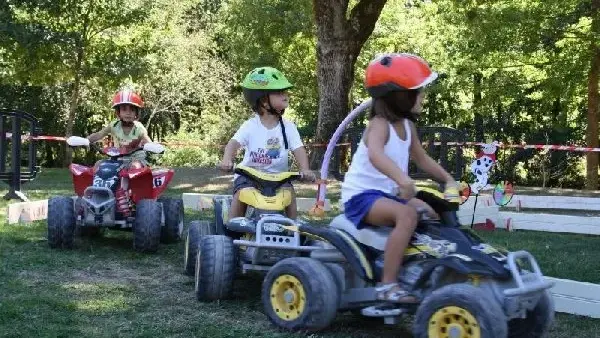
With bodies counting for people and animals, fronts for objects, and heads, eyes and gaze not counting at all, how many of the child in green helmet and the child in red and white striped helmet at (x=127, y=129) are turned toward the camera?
2

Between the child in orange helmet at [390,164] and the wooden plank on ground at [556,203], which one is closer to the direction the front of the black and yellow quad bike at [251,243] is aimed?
the child in orange helmet

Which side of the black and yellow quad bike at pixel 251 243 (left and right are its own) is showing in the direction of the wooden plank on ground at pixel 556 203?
left

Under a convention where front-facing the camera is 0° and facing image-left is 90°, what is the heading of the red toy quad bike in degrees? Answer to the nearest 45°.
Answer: approximately 45°

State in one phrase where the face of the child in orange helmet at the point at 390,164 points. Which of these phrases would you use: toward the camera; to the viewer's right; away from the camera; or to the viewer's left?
to the viewer's right

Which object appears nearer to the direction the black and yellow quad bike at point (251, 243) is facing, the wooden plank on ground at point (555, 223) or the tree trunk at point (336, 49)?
the wooden plank on ground

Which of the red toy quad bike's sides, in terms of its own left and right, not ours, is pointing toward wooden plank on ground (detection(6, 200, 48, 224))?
right

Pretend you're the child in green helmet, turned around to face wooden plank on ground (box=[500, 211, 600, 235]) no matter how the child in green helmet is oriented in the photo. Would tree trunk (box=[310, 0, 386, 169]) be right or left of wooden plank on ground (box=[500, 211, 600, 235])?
left

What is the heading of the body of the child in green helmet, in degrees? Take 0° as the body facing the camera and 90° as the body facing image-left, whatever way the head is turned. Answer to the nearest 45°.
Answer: approximately 0°

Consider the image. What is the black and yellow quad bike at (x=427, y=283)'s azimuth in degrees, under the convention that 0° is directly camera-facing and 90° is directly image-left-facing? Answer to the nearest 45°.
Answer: approximately 315°

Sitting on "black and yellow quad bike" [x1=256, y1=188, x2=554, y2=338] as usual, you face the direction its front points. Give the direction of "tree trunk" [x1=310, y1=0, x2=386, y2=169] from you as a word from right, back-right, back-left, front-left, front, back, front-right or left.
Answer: back-left
